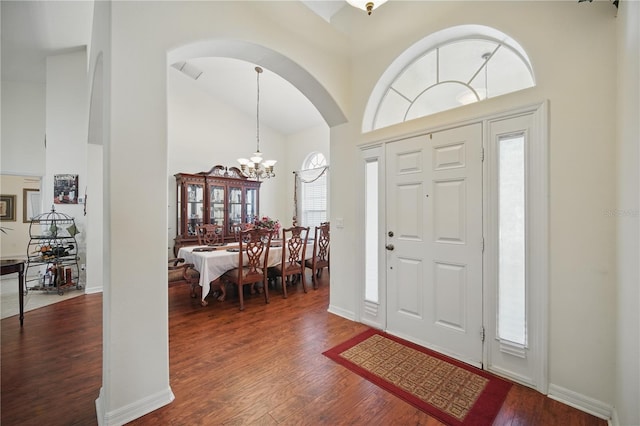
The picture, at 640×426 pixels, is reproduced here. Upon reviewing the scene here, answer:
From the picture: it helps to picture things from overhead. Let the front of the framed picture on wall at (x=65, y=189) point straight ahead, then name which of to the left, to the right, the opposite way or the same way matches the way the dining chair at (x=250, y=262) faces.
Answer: the opposite way

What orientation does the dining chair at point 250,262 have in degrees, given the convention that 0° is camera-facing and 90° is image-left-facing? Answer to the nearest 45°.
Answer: approximately 135°

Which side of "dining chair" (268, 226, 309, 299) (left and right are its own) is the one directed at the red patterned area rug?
back

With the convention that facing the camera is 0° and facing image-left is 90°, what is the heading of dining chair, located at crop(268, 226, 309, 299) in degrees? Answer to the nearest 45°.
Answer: approximately 135°

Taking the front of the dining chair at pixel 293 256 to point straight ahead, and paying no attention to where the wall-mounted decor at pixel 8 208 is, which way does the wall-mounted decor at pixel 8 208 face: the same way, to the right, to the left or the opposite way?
the opposite way

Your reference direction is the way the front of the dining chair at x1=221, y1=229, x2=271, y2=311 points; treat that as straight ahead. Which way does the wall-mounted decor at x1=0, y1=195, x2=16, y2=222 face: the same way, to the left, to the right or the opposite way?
the opposite way
